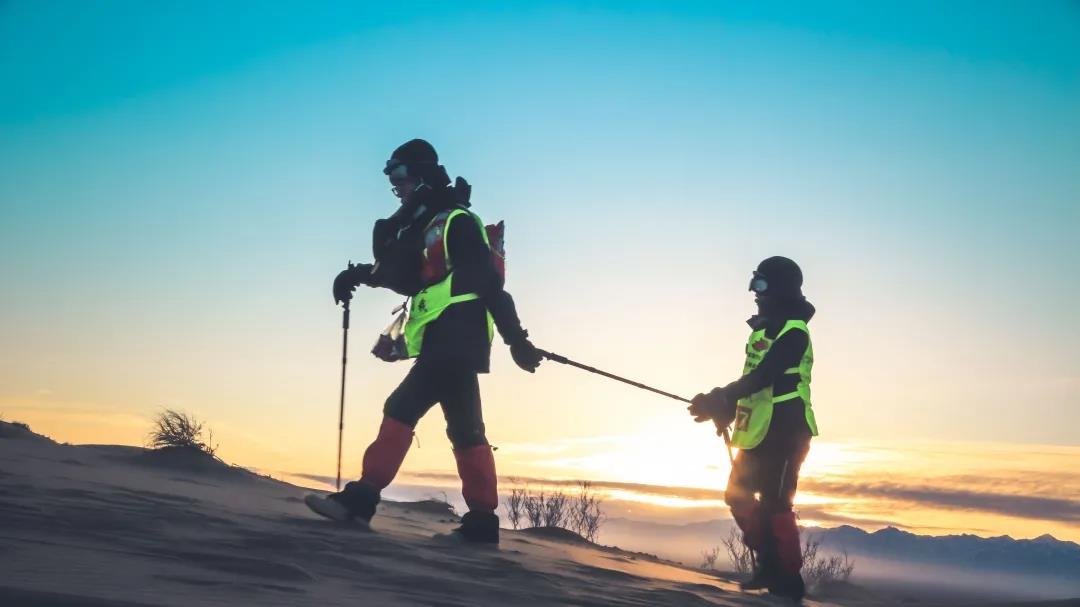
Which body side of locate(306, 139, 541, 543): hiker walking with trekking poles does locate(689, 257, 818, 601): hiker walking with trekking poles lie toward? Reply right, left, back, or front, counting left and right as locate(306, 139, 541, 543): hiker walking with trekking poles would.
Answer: back

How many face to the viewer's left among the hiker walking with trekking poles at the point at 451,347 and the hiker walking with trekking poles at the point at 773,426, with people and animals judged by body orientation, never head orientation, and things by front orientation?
2

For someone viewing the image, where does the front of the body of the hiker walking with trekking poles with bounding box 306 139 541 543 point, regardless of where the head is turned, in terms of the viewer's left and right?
facing to the left of the viewer

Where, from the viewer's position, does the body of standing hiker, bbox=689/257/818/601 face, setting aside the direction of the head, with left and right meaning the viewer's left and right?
facing to the left of the viewer

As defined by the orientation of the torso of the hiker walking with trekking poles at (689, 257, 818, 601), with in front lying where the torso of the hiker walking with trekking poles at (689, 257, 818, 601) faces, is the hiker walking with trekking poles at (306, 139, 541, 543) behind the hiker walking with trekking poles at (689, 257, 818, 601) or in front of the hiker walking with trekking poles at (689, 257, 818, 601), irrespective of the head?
in front
